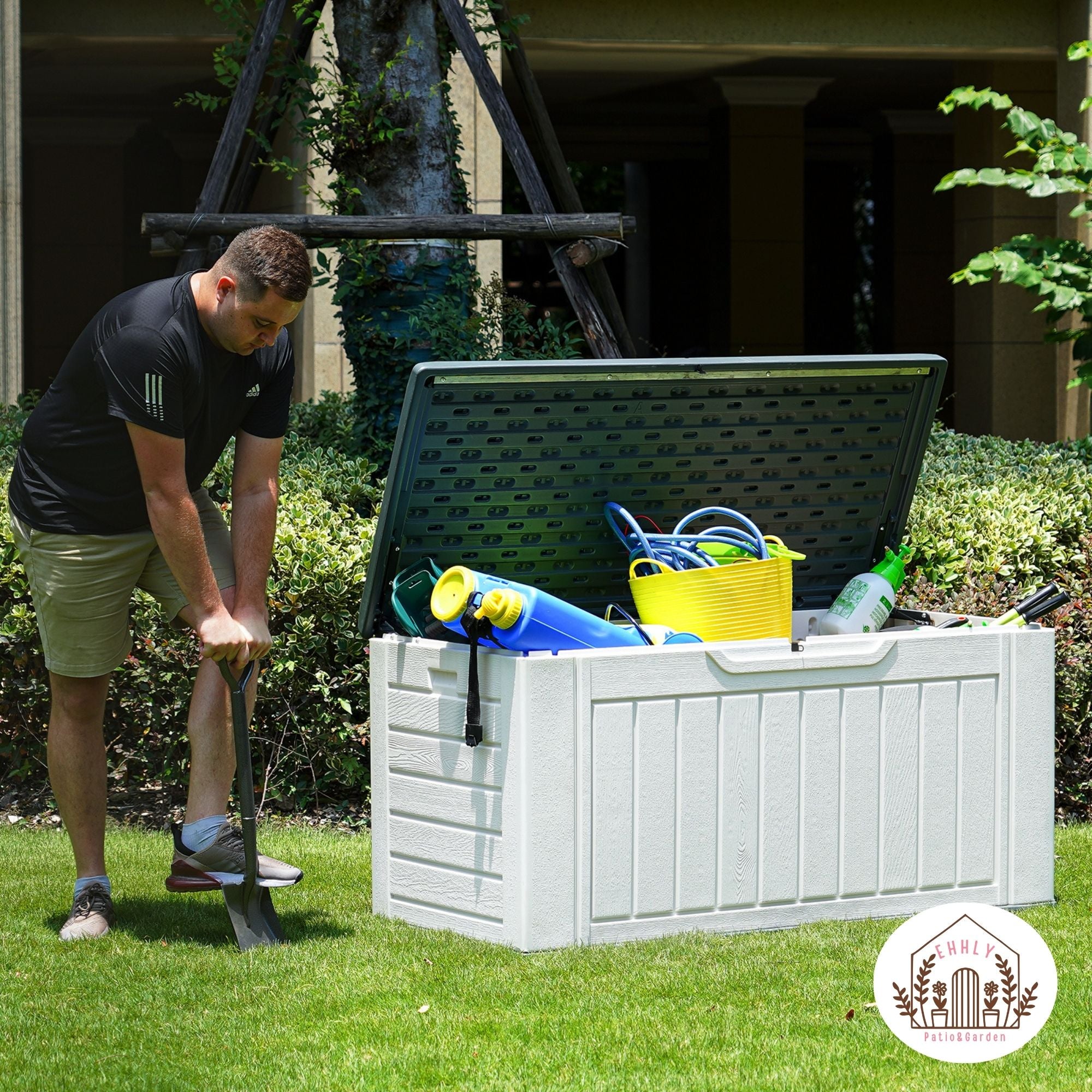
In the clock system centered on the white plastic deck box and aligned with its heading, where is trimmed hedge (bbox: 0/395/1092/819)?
The trimmed hedge is roughly at 6 o'clock from the white plastic deck box.

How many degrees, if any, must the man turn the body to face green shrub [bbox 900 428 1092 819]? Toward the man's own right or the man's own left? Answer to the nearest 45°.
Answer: approximately 45° to the man's own left

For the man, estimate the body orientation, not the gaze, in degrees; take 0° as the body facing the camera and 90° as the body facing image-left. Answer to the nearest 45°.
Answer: approximately 315°

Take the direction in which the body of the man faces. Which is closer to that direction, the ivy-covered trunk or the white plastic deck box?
the white plastic deck box

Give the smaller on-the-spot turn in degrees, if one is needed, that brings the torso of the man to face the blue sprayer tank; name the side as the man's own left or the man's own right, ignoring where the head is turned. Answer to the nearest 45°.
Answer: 0° — they already face it

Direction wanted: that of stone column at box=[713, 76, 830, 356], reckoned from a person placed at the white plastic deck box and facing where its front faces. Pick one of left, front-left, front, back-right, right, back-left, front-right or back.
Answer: back-left

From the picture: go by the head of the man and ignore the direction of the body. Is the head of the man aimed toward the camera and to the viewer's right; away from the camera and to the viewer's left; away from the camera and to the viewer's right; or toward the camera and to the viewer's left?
toward the camera and to the viewer's right

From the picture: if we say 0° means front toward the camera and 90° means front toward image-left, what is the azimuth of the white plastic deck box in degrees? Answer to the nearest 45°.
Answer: approximately 315°

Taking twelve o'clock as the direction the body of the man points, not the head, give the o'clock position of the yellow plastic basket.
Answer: The yellow plastic basket is roughly at 11 o'clock from the man.

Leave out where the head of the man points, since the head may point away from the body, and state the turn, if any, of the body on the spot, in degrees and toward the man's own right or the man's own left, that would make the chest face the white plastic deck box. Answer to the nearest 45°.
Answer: approximately 45° to the man's own left

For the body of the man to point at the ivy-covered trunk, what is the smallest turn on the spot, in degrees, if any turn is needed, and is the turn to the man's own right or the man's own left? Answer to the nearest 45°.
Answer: approximately 135° to the man's own left
